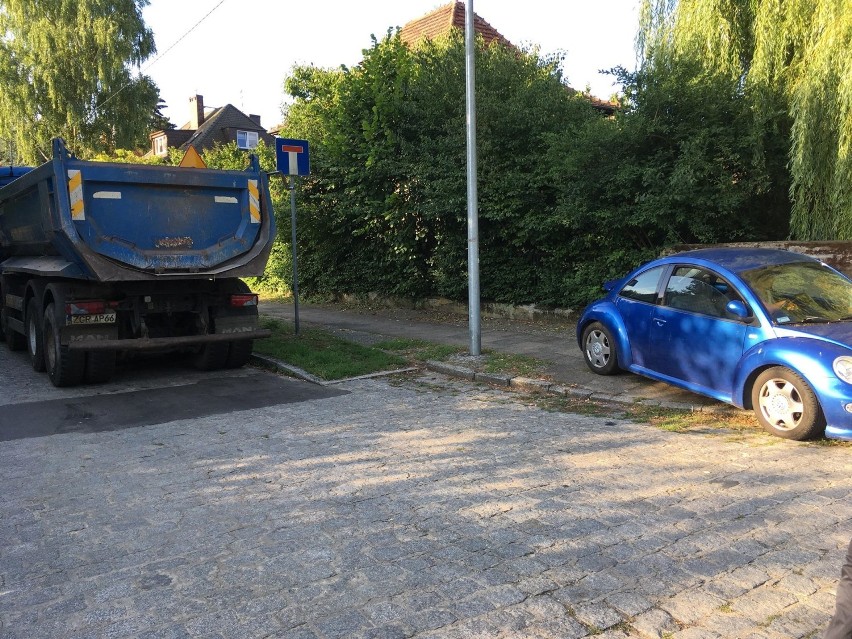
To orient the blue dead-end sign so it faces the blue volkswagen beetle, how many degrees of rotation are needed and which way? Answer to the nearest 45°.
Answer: approximately 45° to its left

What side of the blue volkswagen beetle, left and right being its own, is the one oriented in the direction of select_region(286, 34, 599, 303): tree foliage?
back

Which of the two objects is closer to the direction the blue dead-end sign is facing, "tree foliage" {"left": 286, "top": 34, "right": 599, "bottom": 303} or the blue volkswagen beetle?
the blue volkswagen beetle

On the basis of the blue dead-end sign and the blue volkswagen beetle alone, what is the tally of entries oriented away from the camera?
0

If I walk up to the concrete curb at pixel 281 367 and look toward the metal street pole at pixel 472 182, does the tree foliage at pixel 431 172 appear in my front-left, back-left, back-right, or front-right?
front-left

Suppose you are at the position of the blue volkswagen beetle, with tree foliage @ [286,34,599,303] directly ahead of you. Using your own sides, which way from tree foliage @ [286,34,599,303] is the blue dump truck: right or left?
left

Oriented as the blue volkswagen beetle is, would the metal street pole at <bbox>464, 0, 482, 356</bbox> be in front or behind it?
behind

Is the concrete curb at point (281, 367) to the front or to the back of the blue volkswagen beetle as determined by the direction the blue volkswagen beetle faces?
to the back

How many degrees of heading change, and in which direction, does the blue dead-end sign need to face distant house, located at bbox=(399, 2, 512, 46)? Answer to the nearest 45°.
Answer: approximately 135° to its left

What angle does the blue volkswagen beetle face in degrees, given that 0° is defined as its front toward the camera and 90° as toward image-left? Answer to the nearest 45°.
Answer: approximately 315°

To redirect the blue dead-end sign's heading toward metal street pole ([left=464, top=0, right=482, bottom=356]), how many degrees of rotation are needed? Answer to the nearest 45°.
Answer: approximately 45° to its left

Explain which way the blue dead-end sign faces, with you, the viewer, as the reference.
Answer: facing the viewer
